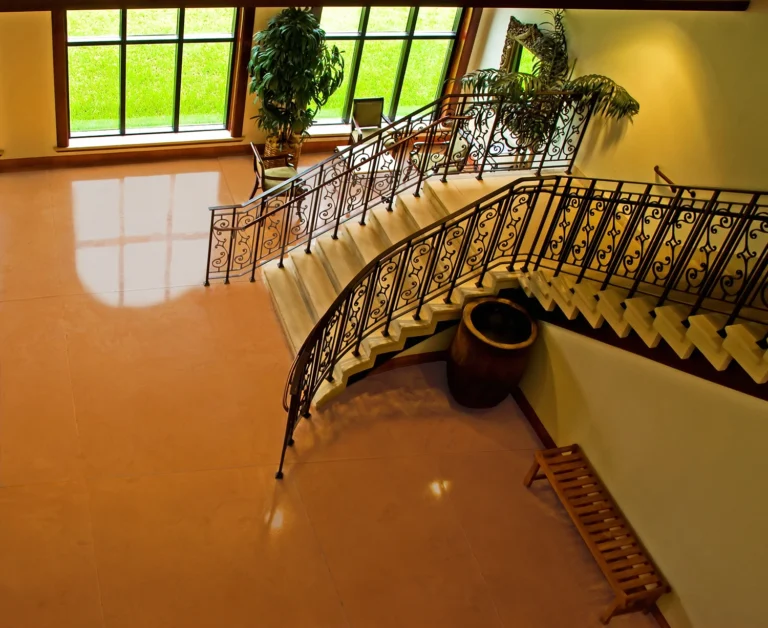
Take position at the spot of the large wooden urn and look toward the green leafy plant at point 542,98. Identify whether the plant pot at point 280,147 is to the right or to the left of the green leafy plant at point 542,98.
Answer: left

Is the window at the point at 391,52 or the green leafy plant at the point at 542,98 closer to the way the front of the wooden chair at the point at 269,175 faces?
the green leafy plant

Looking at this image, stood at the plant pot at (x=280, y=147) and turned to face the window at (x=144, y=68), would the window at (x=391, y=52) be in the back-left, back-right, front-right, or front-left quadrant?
back-right

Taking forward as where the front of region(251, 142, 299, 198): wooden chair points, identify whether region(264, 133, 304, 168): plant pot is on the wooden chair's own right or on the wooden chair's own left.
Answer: on the wooden chair's own left
